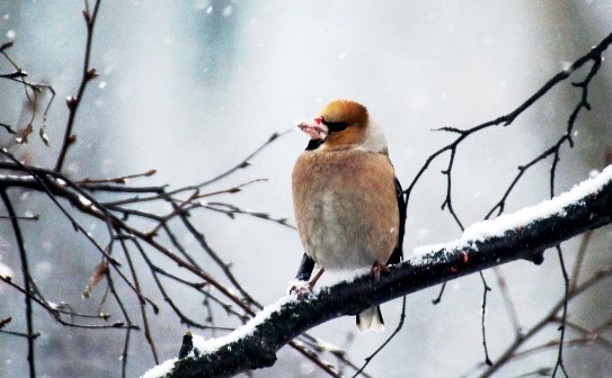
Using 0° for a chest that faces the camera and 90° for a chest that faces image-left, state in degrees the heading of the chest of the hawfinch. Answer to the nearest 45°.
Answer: approximately 45°
